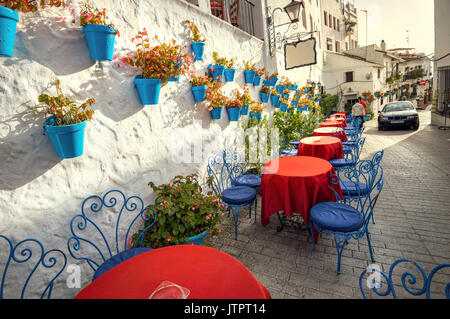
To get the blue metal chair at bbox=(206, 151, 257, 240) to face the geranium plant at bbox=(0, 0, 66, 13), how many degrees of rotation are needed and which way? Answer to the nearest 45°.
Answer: approximately 90° to its right

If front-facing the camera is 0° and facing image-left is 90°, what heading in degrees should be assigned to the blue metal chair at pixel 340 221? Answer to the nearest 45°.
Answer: approximately 45°

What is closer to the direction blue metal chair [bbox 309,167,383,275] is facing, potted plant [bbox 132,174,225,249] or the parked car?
the potted plant

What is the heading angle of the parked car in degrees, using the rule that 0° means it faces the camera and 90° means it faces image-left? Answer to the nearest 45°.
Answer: approximately 0°

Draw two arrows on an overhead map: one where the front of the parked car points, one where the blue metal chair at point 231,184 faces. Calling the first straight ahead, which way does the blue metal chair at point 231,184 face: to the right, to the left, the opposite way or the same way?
to the left

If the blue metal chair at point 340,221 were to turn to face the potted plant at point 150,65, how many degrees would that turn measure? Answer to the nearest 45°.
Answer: approximately 45° to its right

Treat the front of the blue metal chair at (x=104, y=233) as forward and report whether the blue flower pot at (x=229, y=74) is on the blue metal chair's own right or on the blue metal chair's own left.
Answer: on the blue metal chair's own left

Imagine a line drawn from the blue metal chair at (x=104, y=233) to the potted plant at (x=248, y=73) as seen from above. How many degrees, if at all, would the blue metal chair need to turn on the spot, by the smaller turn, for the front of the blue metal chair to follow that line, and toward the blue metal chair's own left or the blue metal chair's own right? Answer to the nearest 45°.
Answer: approximately 90° to the blue metal chair's own left
